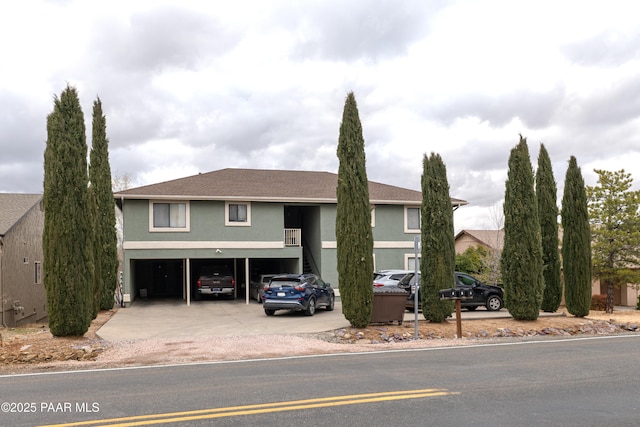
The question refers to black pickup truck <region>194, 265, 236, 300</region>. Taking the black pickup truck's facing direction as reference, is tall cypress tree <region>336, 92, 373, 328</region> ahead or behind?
behind
